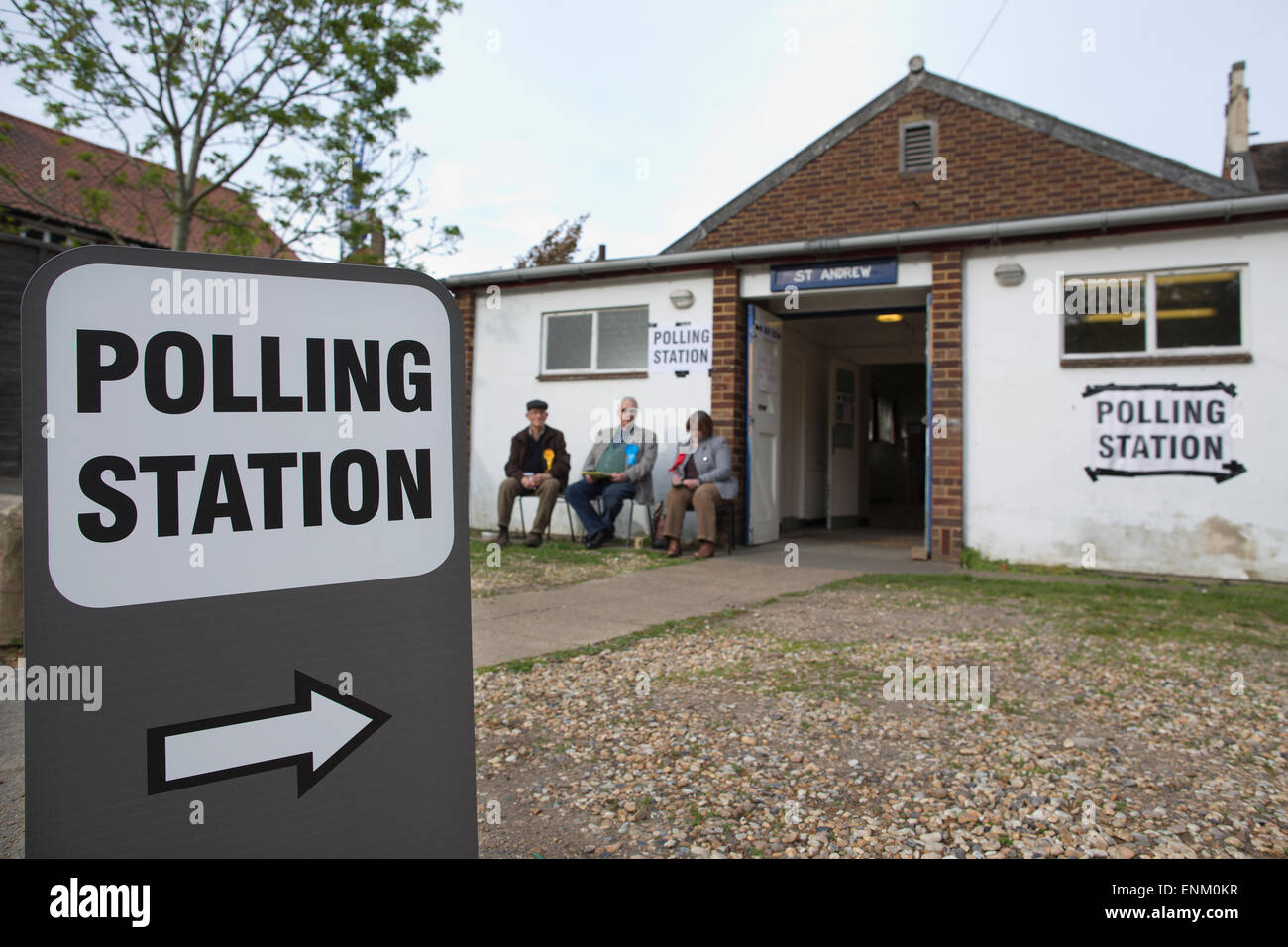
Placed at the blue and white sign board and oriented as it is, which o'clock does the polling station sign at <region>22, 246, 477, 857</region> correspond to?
The polling station sign is roughly at 12 o'clock from the blue and white sign board.

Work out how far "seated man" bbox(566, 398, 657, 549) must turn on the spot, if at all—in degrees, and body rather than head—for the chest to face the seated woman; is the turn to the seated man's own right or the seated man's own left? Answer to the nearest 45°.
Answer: approximately 90° to the seated man's own left

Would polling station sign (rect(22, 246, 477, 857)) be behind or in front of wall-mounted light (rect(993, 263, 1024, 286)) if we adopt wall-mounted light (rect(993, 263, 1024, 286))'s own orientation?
in front

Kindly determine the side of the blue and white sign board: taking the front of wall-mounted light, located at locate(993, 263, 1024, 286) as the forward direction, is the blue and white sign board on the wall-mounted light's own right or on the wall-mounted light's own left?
on the wall-mounted light's own right

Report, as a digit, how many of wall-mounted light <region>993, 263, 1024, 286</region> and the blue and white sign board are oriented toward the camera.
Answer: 2

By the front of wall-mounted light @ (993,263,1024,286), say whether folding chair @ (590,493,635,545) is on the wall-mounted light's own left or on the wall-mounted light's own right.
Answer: on the wall-mounted light's own right

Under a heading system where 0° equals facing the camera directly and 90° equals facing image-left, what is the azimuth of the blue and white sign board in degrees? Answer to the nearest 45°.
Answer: approximately 0°
